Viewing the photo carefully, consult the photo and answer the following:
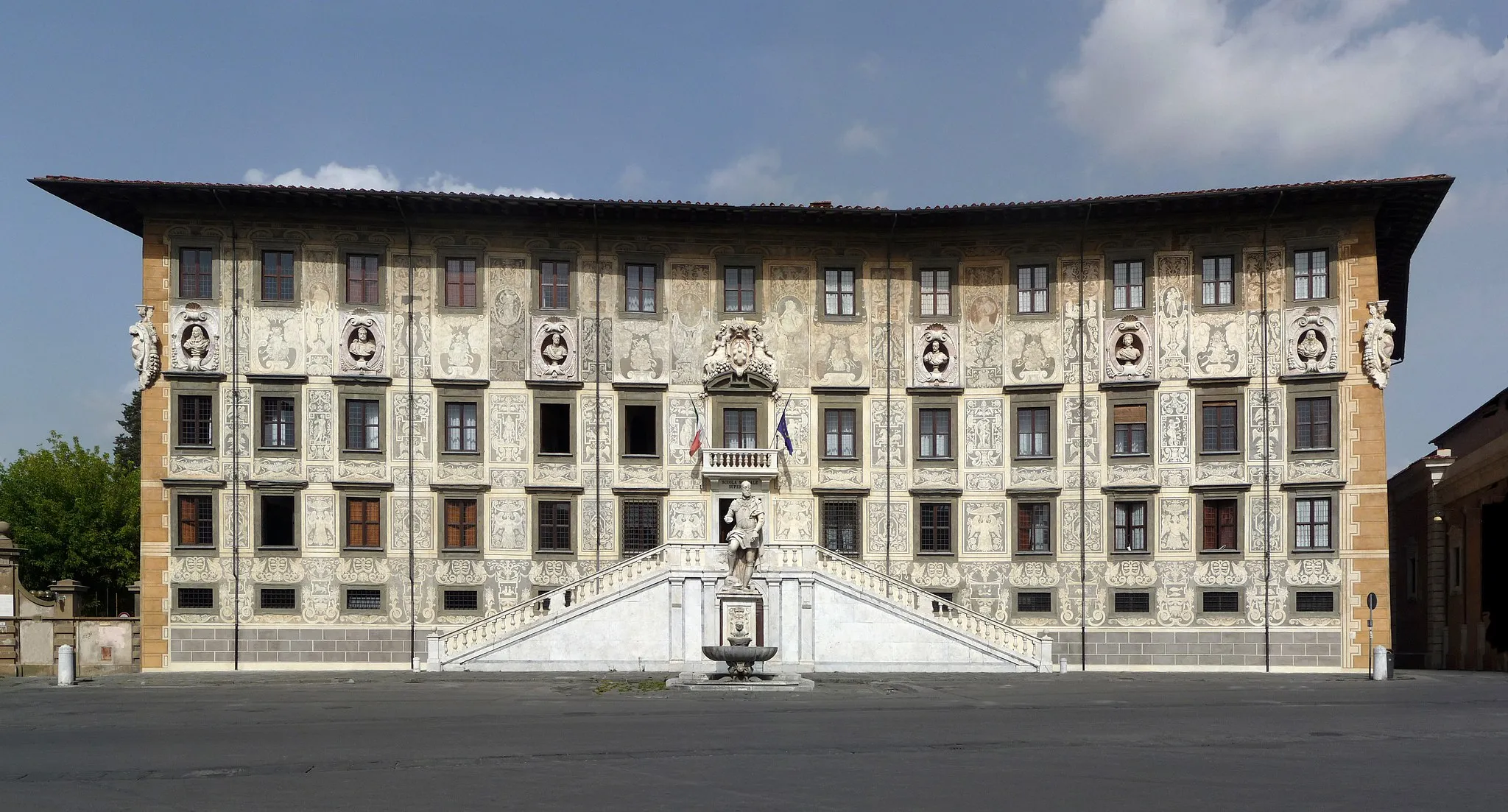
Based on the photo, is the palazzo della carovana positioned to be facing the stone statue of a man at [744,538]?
yes

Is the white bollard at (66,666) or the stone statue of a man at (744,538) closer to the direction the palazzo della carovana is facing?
the stone statue of a man

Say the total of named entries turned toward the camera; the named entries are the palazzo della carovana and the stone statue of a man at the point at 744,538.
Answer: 2

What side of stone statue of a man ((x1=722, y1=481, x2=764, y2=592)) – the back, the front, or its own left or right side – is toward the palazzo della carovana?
back

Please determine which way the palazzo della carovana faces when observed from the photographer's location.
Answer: facing the viewer

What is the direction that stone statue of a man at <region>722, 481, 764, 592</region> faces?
toward the camera
